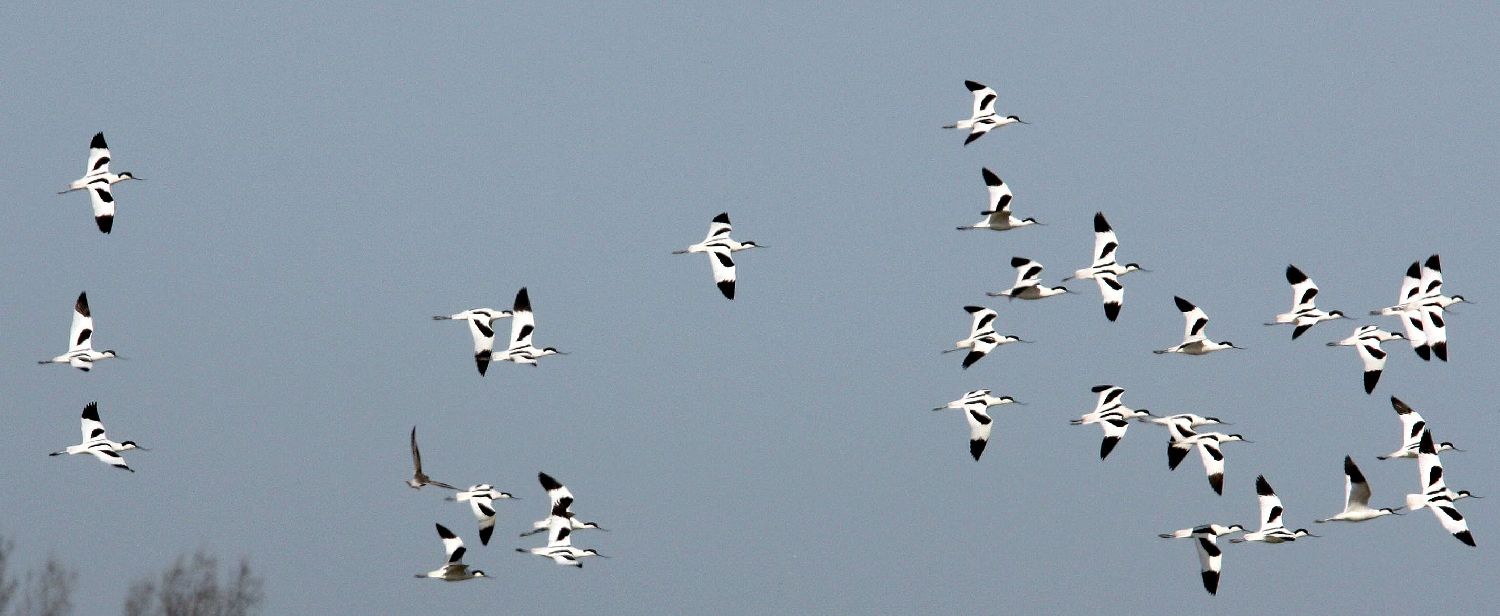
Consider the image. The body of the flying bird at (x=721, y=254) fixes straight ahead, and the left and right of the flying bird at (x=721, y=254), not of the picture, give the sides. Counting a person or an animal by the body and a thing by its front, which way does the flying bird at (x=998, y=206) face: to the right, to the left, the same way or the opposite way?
the same way

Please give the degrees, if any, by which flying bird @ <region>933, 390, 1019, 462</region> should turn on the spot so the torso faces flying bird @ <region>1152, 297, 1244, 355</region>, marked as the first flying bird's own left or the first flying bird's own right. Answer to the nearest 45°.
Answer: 0° — it already faces it

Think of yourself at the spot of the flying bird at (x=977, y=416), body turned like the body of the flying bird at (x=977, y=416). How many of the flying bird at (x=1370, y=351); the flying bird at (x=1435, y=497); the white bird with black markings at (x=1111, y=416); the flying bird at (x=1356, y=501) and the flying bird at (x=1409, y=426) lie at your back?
0

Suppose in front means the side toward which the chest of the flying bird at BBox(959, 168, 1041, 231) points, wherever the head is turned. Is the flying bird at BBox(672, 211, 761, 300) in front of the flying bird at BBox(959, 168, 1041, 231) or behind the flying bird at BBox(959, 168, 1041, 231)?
behind

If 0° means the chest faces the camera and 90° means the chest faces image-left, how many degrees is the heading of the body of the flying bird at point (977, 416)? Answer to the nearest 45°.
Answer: approximately 270°

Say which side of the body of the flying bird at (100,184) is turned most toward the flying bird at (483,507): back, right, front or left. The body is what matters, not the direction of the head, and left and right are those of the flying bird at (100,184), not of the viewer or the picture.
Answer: front

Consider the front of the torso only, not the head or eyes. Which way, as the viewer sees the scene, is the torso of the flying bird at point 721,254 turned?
to the viewer's right

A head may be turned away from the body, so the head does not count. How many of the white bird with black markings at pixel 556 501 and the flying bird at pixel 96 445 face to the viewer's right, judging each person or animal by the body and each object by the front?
2

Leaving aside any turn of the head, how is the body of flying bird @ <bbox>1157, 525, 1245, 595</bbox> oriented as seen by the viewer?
to the viewer's right

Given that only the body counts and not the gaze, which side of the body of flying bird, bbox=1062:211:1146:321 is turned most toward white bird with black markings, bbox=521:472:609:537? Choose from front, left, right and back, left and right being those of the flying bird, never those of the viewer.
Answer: back

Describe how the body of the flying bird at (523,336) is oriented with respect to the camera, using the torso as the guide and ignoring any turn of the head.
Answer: to the viewer's right

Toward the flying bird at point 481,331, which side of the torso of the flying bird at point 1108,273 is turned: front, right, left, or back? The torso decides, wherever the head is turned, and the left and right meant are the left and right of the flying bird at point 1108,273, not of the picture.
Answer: back

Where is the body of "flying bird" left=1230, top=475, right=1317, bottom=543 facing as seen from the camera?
to the viewer's right

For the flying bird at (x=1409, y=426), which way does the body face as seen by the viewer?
to the viewer's right

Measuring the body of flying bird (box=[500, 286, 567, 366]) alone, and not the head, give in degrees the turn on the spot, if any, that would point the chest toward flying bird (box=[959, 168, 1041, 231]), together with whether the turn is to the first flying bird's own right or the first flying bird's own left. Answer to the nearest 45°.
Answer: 0° — it already faces it

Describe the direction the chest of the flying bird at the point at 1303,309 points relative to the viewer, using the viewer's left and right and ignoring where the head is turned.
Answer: facing to the right of the viewer

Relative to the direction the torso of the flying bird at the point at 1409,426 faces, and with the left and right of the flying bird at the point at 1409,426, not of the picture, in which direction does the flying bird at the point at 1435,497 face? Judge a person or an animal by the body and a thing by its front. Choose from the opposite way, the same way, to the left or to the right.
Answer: the same way
